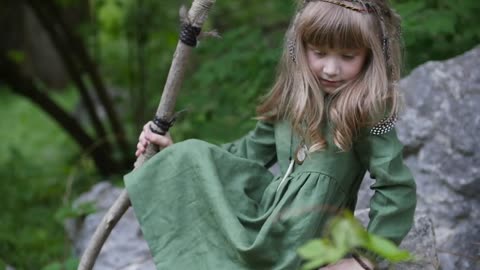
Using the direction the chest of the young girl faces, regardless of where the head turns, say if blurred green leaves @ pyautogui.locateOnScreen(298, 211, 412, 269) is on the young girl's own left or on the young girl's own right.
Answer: on the young girl's own left

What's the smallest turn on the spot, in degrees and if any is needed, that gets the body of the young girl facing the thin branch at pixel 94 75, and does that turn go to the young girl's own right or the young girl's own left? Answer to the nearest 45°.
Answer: approximately 90° to the young girl's own right

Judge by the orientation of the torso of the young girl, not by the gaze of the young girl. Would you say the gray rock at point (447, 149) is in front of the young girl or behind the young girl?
behind

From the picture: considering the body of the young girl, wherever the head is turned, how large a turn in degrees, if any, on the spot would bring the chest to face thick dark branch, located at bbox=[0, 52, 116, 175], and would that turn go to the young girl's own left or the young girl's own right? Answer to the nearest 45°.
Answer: approximately 90° to the young girl's own right

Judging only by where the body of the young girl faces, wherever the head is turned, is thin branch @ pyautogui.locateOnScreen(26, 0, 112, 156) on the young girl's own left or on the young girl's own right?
on the young girl's own right

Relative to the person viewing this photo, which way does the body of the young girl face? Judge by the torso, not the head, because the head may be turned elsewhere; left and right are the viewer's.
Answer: facing the viewer and to the left of the viewer
